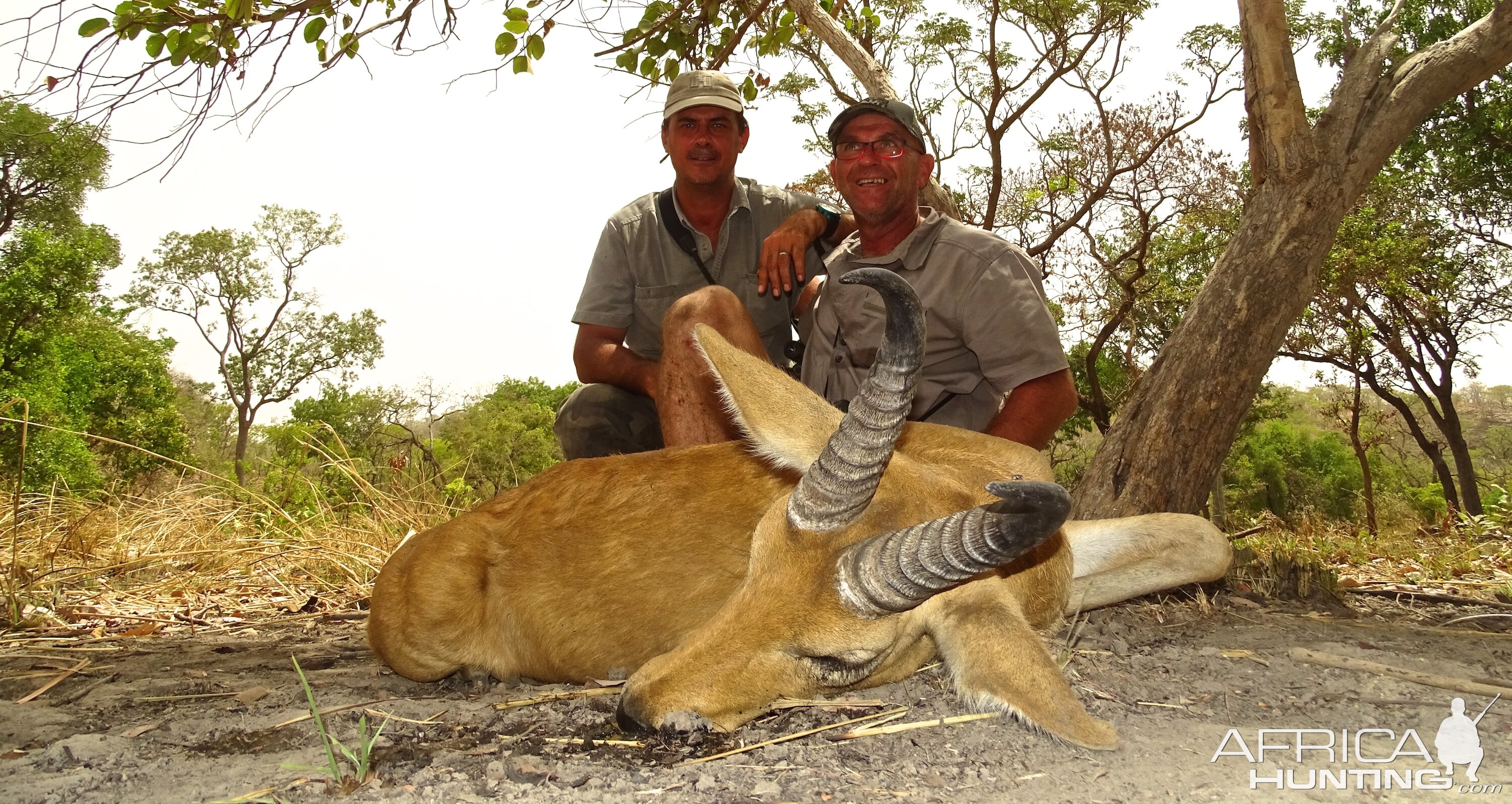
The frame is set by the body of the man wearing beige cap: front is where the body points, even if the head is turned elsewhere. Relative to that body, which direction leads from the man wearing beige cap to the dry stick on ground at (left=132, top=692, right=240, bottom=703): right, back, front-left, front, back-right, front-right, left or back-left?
front-right

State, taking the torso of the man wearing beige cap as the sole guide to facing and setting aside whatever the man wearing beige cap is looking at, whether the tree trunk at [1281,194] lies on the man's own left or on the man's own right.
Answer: on the man's own left

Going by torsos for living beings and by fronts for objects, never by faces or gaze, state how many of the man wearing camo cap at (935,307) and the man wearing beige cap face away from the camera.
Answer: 0

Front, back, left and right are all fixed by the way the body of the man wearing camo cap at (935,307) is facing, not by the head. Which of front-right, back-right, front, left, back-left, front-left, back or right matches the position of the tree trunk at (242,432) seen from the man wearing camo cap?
right

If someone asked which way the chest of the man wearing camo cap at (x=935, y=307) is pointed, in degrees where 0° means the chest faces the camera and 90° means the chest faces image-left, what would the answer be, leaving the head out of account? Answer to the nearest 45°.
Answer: approximately 45°

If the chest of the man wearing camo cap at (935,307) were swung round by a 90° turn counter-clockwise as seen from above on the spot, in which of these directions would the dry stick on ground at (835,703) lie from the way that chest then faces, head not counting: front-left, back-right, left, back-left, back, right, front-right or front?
front-right

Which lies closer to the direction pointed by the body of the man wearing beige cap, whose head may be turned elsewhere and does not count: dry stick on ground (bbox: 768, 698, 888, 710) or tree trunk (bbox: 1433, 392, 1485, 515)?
the dry stick on ground

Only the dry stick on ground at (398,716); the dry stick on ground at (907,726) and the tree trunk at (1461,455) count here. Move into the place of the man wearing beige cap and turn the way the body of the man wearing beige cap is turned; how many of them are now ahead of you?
2

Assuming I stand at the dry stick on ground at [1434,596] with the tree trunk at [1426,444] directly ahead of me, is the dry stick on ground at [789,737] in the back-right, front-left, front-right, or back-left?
back-left

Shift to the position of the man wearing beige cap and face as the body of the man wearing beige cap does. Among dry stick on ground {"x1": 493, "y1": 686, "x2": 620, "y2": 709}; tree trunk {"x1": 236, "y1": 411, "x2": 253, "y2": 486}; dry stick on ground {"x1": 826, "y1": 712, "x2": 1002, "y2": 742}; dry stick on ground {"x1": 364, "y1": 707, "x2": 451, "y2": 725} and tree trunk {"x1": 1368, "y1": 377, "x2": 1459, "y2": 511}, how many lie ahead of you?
3

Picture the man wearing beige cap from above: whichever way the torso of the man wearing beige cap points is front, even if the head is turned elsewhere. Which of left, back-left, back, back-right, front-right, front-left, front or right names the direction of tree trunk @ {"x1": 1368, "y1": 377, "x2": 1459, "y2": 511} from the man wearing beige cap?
back-left

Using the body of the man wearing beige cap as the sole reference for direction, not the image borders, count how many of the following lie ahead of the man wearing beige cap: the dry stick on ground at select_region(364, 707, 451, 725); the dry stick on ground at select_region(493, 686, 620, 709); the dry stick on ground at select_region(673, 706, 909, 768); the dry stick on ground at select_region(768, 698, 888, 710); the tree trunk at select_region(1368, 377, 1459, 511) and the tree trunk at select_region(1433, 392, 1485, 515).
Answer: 4

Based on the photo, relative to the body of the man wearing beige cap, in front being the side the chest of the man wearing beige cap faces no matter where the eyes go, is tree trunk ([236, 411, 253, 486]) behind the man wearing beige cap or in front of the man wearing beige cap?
behind

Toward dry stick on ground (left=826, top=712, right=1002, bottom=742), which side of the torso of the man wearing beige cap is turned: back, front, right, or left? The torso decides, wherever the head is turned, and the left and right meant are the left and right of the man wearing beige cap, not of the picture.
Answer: front

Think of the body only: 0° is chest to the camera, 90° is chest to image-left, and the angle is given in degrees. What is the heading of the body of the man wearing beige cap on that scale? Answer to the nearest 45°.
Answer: approximately 0°

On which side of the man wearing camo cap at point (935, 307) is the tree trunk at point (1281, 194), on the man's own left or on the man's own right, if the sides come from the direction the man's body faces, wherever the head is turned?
on the man's own left

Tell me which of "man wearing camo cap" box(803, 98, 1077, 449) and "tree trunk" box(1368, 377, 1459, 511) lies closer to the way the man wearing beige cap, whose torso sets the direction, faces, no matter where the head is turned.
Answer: the man wearing camo cap

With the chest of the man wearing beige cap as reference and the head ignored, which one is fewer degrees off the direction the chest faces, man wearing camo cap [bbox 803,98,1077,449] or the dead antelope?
the dead antelope
